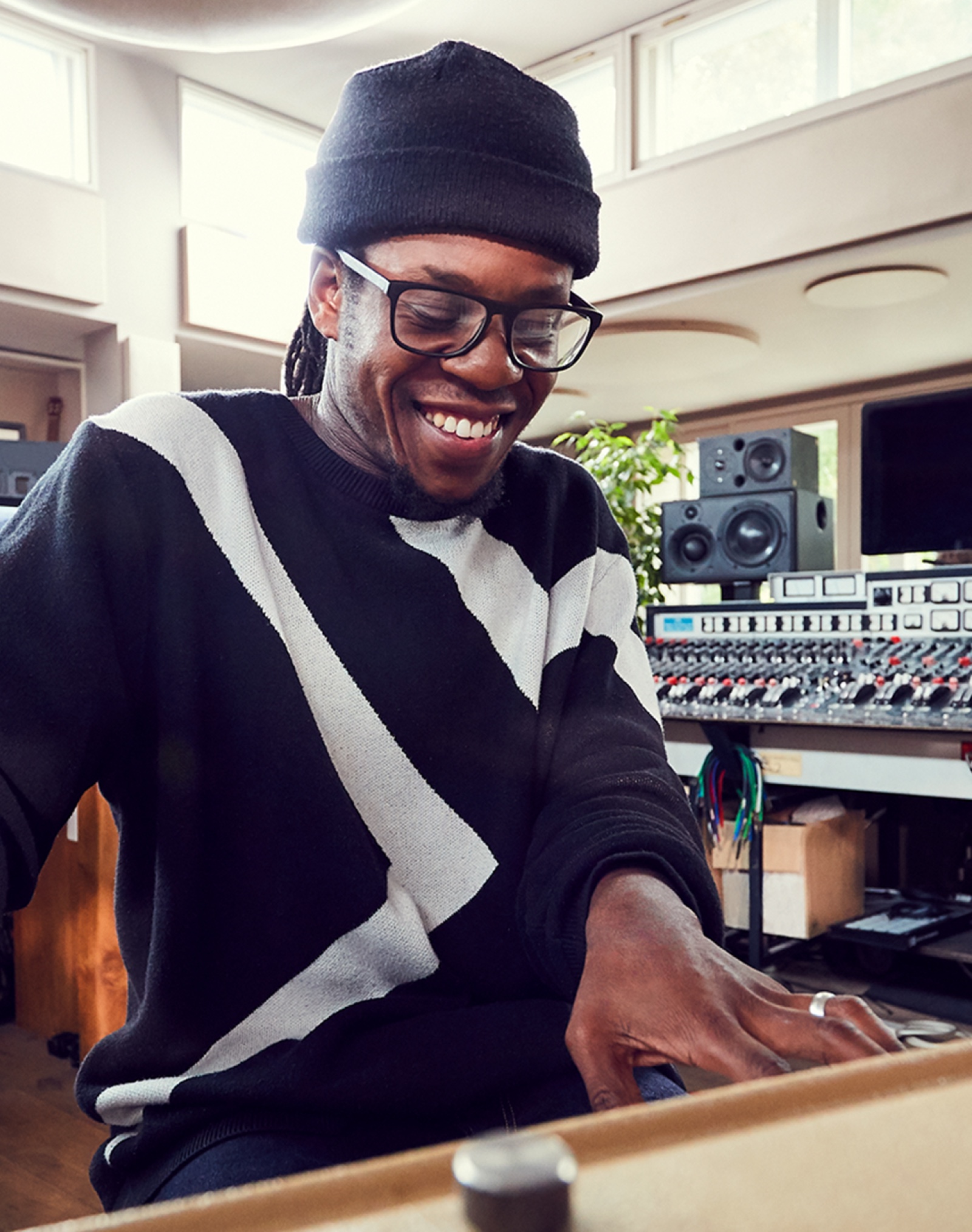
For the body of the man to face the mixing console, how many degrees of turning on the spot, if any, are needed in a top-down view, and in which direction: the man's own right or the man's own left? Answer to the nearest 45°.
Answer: approximately 90° to the man's own left

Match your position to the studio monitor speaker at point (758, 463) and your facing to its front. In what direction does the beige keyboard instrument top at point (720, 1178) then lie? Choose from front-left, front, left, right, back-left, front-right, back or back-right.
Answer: front-left

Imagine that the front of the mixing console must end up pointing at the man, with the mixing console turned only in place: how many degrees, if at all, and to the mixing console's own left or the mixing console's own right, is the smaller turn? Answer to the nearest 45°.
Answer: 0° — it already faces them

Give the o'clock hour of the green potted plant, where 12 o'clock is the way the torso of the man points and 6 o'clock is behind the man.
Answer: The green potted plant is roughly at 8 o'clock from the man.

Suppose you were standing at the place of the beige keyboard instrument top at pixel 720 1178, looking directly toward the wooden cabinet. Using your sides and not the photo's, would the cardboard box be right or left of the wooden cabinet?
right

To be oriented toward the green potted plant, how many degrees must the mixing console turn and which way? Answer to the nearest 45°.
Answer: approximately 135° to its right

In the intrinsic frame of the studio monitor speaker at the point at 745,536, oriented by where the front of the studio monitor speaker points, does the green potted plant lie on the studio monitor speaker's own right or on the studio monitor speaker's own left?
on the studio monitor speaker's own right

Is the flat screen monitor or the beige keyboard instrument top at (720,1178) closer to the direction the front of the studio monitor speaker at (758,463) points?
the beige keyboard instrument top

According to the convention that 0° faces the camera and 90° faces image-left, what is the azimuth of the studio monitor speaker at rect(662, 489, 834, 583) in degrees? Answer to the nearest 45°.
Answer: approximately 45°

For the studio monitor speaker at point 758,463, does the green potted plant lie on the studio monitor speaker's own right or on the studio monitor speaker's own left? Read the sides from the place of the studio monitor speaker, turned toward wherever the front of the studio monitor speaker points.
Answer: on the studio monitor speaker's own right

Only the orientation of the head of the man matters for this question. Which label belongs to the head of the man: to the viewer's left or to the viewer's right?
to the viewer's right

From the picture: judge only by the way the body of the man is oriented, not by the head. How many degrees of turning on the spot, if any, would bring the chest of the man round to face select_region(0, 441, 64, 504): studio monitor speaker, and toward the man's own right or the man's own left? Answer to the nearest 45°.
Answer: approximately 180°

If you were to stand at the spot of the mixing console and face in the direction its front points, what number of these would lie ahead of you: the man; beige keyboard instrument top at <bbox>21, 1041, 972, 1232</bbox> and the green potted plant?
2
